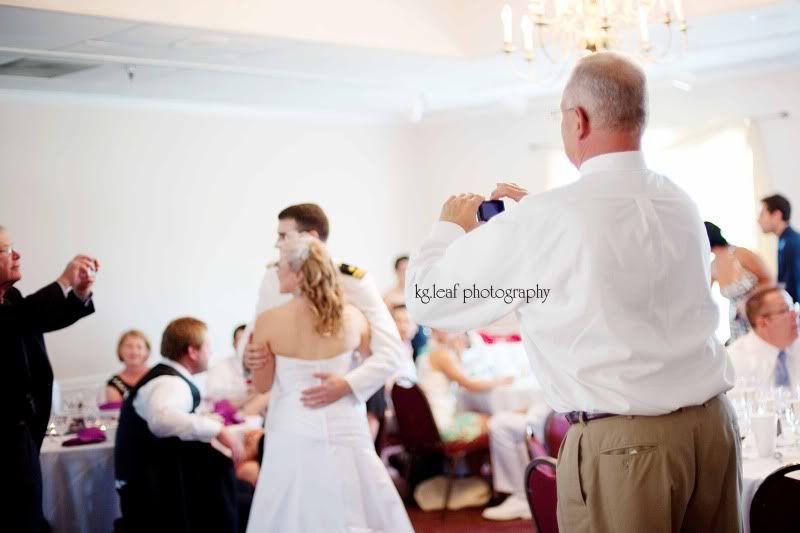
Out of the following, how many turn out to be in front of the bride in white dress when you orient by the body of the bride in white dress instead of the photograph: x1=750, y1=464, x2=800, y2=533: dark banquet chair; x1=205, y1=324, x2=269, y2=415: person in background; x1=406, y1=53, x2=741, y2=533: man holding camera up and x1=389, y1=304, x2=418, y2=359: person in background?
2

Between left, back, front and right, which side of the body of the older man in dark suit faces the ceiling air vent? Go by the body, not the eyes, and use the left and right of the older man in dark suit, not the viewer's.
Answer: left

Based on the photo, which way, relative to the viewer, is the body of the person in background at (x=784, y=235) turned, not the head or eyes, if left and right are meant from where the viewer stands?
facing to the left of the viewer

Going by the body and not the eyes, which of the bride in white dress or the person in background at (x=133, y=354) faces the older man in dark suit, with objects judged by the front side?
the person in background

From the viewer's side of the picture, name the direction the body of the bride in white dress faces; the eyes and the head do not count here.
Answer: away from the camera

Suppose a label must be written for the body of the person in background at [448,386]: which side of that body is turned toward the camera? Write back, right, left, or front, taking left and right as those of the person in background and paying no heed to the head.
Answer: right

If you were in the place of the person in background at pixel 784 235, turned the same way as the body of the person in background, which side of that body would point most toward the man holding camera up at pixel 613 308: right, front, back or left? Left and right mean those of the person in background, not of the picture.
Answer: left

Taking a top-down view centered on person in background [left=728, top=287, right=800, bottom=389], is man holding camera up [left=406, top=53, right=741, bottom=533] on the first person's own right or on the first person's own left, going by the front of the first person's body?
on the first person's own right

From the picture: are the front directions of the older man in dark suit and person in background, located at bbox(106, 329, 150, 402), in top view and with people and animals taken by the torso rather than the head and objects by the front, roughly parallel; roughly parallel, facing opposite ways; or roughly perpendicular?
roughly perpendicular

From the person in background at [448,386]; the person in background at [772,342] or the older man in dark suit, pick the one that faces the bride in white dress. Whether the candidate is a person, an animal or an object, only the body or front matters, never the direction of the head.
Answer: the older man in dark suit

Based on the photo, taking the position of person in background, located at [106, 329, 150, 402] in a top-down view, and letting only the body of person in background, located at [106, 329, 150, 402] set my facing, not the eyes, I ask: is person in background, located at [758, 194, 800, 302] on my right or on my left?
on my left

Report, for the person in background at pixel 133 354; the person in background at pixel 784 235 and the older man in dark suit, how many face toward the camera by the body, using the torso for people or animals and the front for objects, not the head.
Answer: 1

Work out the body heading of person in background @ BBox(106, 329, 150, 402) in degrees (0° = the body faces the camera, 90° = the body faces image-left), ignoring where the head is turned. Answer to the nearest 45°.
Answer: approximately 0°

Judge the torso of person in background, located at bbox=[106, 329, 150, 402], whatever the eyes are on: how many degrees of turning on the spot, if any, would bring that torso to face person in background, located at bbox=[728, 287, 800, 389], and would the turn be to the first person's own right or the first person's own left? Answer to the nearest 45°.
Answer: approximately 45° to the first person's own left

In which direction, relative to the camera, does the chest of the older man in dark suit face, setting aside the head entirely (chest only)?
to the viewer's right

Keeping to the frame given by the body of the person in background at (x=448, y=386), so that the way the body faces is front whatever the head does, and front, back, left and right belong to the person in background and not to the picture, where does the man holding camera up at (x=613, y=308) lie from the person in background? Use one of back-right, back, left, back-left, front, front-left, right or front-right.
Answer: right
